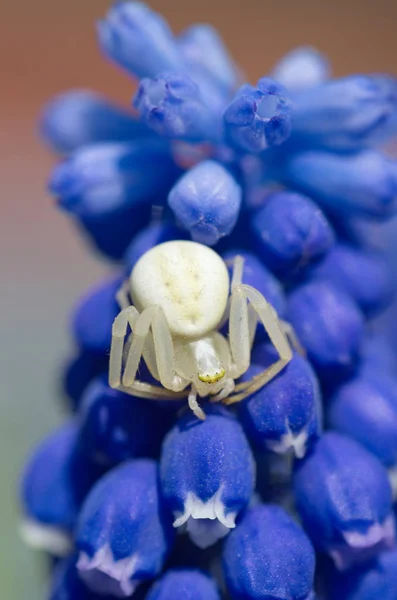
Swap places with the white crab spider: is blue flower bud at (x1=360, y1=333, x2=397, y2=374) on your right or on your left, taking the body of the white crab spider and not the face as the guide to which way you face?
on your left

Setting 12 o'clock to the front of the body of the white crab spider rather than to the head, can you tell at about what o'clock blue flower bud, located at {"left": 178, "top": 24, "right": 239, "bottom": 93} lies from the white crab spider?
The blue flower bud is roughly at 7 o'clock from the white crab spider.

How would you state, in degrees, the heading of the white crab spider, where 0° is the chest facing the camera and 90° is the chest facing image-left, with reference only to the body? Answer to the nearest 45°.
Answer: approximately 0°

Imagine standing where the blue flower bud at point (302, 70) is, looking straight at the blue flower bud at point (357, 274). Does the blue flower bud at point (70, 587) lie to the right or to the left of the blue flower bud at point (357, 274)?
right

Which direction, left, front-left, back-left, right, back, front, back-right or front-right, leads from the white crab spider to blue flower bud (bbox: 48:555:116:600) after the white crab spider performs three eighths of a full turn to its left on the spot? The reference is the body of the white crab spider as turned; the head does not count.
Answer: back-left

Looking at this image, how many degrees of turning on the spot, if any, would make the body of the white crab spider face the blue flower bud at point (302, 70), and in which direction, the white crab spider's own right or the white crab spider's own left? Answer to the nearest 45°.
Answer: approximately 135° to the white crab spider's own left
